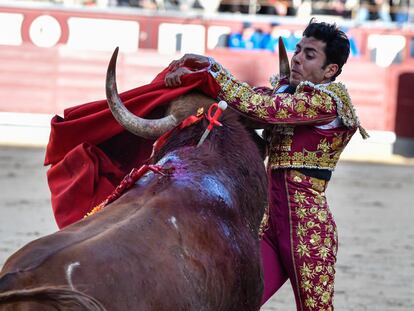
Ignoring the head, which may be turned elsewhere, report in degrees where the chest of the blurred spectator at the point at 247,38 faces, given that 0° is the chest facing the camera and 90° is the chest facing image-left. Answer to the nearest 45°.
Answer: approximately 0°

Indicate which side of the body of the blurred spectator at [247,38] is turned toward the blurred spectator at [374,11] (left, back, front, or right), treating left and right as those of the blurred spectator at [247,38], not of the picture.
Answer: left

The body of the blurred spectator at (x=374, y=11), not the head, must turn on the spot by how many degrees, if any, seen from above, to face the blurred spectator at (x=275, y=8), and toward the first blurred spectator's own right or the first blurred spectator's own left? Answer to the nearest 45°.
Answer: approximately 90° to the first blurred spectator's own right

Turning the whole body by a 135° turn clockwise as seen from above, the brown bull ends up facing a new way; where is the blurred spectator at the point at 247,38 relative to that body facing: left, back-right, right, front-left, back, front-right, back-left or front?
back

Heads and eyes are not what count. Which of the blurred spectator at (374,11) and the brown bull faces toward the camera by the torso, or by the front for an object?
the blurred spectator

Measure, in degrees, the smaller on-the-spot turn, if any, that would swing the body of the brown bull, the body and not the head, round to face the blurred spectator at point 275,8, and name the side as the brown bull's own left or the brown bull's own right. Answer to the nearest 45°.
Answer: approximately 45° to the brown bull's own left

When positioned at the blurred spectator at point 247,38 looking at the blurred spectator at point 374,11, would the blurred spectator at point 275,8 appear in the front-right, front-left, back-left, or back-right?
front-left

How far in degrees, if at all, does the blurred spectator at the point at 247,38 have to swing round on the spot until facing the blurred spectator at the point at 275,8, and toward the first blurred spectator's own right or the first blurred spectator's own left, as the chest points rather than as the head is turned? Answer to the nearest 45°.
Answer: approximately 135° to the first blurred spectator's own left

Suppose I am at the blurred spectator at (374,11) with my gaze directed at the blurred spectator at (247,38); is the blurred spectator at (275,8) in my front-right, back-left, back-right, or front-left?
front-right

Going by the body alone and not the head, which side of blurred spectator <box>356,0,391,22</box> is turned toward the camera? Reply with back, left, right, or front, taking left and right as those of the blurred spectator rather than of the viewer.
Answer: front

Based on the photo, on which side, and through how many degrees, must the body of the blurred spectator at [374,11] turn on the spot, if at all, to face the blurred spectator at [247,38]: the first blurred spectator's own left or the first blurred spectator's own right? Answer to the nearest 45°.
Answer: approximately 45° to the first blurred spectator's own right

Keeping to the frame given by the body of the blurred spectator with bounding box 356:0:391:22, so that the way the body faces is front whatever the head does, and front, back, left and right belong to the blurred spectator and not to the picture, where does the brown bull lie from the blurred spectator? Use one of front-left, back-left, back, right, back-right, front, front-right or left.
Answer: front
